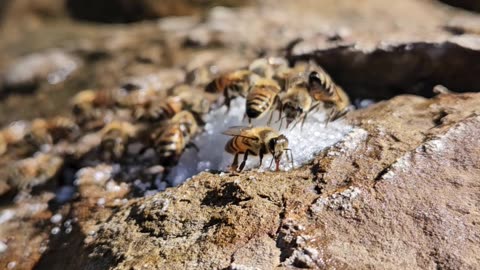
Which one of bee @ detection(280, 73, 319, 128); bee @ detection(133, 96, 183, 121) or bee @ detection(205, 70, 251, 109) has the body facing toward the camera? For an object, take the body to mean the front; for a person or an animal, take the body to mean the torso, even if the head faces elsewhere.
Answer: bee @ detection(280, 73, 319, 128)

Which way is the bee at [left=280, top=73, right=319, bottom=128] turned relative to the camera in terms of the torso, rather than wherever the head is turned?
toward the camera

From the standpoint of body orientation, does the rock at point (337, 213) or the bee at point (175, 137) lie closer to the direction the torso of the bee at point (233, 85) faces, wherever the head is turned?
the rock

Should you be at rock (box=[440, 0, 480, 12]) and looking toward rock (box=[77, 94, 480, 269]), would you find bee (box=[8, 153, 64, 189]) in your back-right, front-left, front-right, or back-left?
front-right
